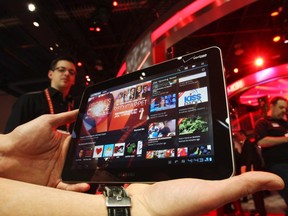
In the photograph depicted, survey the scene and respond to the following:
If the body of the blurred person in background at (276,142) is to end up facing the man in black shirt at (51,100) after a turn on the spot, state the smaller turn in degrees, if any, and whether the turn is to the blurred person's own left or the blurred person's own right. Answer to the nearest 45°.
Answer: approximately 90° to the blurred person's own right

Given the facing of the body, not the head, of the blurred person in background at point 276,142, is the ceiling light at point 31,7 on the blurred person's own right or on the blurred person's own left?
on the blurred person's own right

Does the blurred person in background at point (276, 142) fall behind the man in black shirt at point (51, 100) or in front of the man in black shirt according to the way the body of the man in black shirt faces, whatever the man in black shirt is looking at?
in front

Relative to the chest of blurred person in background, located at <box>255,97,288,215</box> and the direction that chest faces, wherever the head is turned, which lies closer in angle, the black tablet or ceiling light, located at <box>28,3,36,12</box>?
the black tablet

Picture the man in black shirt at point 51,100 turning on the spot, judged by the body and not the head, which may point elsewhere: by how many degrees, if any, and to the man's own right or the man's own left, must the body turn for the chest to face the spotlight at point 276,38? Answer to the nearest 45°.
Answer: approximately 45° to the man's own left
